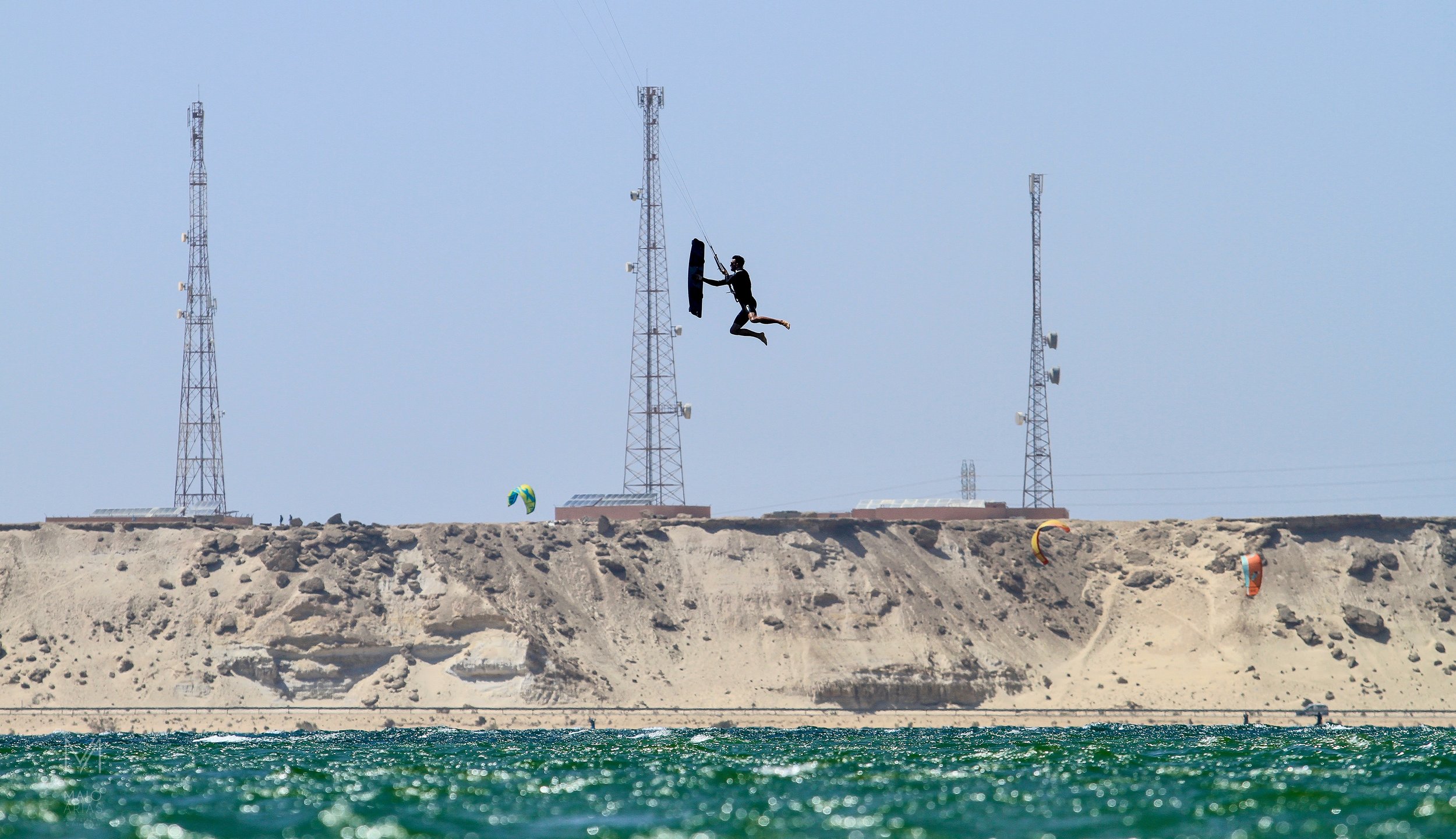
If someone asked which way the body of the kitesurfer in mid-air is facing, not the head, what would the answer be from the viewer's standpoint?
to the viewer's left
